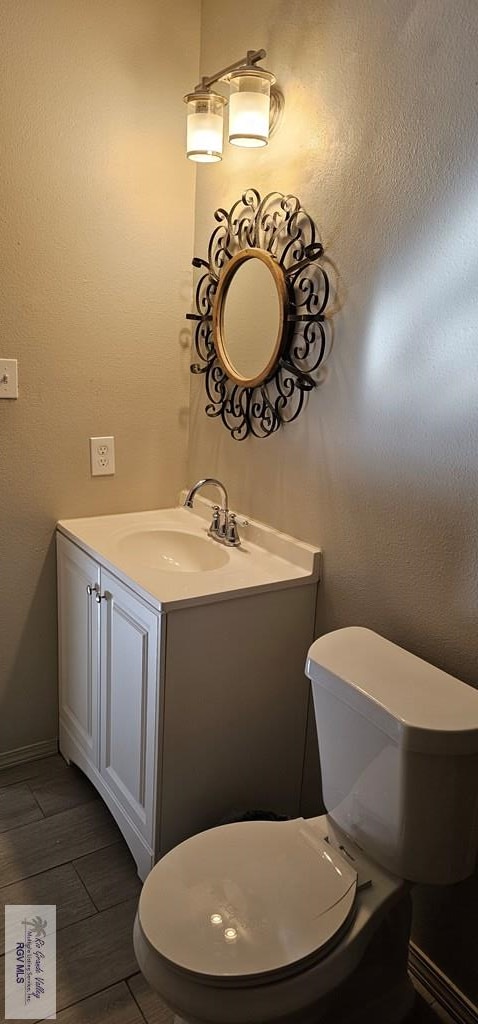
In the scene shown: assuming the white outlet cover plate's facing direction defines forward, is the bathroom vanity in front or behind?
in front

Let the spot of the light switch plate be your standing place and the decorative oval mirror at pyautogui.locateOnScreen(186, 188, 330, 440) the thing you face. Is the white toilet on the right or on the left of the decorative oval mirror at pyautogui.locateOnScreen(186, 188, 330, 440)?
right

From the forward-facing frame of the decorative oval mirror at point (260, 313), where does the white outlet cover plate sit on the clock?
The white outlet cover plate is roughly at 2 o'clock from the decorative oval mirror.

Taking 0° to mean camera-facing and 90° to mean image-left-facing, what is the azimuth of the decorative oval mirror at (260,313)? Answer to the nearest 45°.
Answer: approximately 45°

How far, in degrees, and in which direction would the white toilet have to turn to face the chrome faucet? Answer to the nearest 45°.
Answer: approximately 90° to its right
